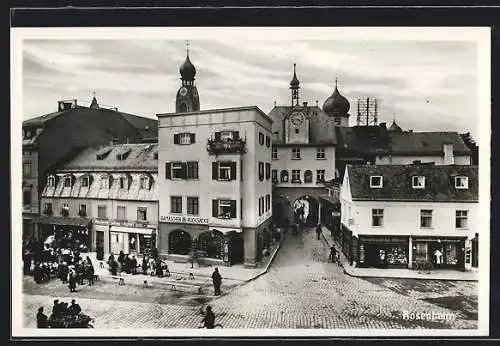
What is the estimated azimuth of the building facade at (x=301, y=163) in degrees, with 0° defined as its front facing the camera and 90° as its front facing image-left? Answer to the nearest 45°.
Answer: approximately 0°

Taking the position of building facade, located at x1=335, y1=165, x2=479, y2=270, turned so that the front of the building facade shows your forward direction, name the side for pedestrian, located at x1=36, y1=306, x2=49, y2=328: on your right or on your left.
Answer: on your right

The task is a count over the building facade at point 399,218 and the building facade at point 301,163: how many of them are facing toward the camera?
2

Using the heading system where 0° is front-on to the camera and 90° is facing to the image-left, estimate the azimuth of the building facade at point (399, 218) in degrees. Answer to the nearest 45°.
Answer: approximately 0°

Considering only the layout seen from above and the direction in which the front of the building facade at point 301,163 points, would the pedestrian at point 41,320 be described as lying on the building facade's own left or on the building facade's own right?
on the building facade's own right
